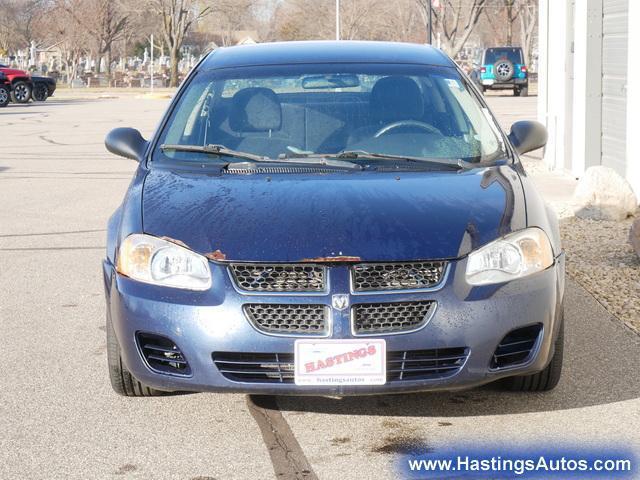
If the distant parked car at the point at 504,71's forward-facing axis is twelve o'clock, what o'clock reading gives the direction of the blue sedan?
The blue sedan is roughly at 6 o'clock from the distant parked car.

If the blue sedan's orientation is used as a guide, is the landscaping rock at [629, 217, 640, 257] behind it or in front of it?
behind

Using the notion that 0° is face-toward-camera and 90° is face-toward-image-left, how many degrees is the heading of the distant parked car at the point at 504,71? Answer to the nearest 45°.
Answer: approximately 180°

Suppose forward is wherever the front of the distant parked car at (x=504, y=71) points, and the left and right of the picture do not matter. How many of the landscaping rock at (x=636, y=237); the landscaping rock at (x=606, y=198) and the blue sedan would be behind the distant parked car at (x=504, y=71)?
3

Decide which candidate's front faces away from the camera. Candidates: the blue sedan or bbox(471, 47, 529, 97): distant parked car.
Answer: the distant parked car

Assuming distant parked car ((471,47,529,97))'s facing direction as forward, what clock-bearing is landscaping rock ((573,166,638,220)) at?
The landscaping rock is roughly at 6 o'clock from the distant parked car.

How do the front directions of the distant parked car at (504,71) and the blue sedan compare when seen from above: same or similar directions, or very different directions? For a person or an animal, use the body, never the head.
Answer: very different directions

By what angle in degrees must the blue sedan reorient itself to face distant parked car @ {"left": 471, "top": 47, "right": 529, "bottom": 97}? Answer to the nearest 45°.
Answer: approximately 180°

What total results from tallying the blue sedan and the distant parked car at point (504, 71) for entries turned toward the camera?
1

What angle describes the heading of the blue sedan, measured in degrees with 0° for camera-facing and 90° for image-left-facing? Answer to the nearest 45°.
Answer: approximately 0°
